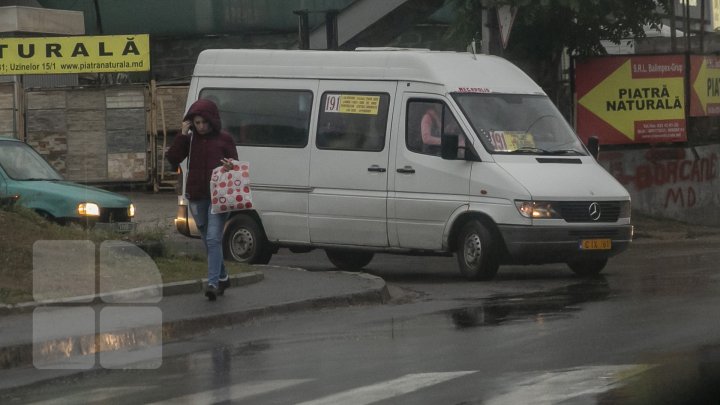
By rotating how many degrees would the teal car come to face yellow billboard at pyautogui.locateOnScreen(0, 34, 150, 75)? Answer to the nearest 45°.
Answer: approximately 135° to its left

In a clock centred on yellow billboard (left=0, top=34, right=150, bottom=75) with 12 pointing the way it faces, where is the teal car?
The teal car is roughly at 12 o'clock from the yellow billboard.

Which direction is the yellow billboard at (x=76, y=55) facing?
toward the camera

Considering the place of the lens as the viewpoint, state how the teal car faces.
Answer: facing the viewer and to the right of the viewer

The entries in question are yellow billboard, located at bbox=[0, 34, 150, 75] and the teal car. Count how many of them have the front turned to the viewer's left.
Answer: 0
